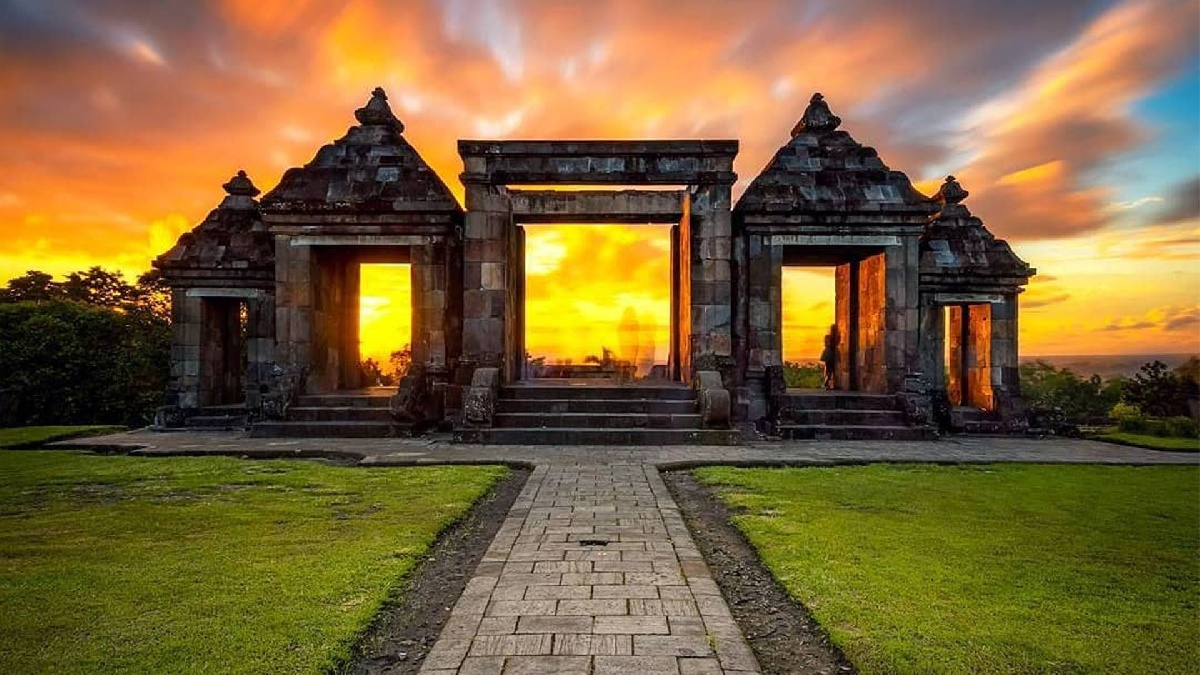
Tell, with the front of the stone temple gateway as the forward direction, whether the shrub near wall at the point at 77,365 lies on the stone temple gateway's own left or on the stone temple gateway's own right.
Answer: on the stone temple gateway's own right

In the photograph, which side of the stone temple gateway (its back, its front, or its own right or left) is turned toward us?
front

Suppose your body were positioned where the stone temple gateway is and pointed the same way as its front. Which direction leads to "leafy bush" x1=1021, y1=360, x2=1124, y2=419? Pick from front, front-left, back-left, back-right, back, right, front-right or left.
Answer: back-left

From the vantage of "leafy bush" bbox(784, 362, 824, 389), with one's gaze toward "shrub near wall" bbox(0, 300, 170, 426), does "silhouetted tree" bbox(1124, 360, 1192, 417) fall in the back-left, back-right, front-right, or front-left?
back-left

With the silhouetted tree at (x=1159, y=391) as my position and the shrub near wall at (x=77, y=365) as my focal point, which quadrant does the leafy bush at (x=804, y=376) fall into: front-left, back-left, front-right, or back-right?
front-right

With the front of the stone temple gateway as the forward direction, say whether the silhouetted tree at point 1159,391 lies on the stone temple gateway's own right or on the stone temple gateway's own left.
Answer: on the stone temple gateway's own left
